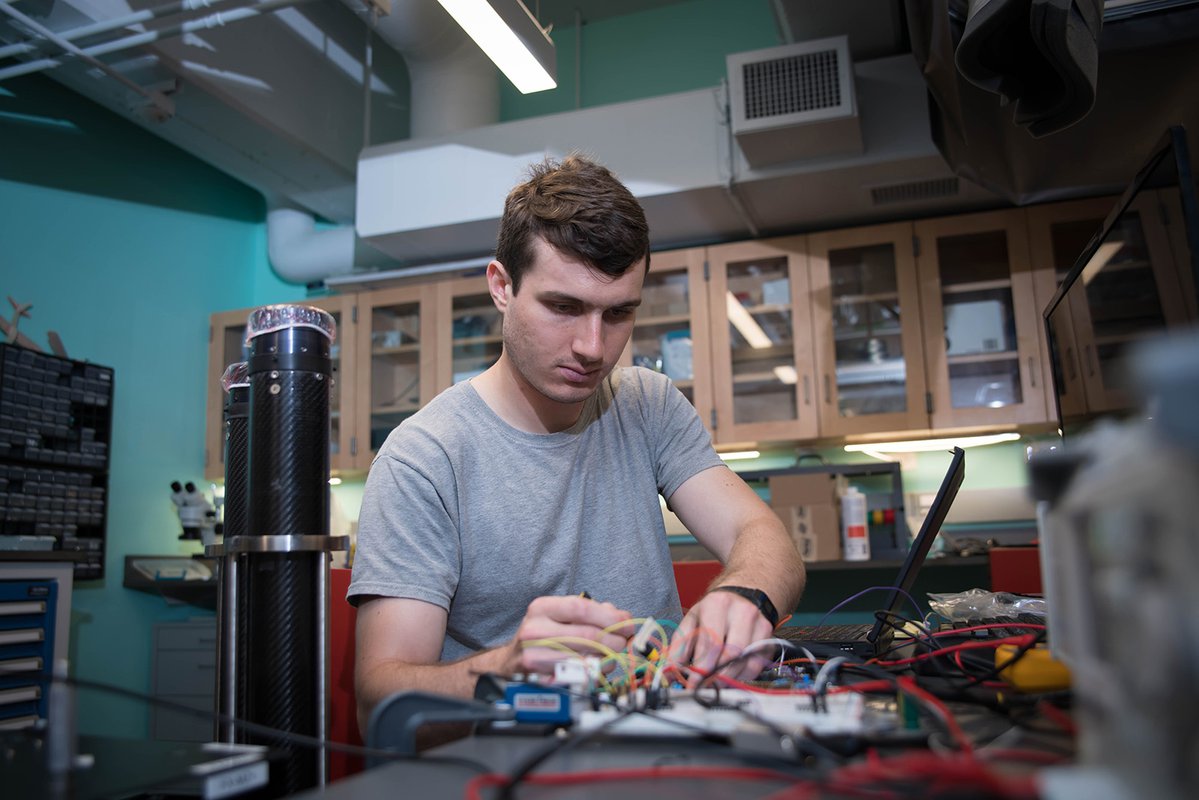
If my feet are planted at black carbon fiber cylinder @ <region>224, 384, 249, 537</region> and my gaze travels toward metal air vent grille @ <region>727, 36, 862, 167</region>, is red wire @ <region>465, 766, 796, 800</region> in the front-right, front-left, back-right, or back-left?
back-right

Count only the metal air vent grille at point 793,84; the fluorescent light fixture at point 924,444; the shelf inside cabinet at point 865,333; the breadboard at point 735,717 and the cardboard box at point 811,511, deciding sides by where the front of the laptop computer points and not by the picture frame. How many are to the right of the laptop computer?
4

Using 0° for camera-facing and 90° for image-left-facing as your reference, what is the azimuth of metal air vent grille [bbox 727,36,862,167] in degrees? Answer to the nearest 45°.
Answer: approximately 0°

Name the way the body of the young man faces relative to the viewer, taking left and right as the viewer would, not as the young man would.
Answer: facing the viewer and to the right of the viewer

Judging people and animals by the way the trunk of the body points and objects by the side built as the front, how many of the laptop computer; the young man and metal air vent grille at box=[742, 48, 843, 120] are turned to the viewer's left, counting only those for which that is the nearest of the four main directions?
1

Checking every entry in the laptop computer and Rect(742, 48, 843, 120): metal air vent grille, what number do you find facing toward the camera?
1

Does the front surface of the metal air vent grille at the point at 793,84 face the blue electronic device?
yes

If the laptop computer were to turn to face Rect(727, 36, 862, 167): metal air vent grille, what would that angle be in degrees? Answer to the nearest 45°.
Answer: approximately 90° to its right

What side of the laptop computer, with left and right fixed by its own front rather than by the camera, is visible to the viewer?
left

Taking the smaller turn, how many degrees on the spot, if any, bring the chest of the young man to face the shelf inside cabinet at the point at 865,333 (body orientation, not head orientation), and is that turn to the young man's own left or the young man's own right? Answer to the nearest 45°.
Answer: approximately 90° to the young man's own left
